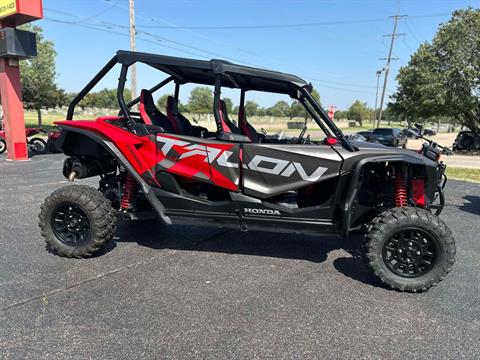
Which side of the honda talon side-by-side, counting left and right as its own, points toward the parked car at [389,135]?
left

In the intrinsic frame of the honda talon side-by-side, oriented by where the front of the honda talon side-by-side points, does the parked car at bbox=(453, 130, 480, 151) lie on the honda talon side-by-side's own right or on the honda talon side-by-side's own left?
on the honda talon side-by-side's own left

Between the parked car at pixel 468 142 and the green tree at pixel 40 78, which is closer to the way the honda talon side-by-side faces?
the parked car

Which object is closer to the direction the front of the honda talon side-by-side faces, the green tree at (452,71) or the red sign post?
the green tree

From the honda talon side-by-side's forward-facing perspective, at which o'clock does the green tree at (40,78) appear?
The green tree is roughly at 8 o'clock from the honda talon side-by-side.

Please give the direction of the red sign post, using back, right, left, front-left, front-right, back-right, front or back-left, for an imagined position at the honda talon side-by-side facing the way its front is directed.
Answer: back-left

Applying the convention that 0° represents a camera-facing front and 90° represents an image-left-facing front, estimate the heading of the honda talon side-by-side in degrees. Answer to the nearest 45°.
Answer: approximately 270°
